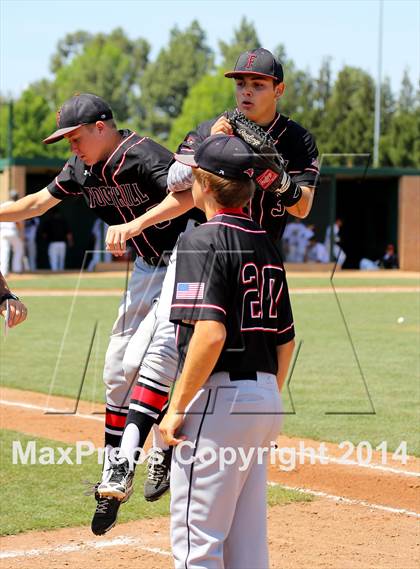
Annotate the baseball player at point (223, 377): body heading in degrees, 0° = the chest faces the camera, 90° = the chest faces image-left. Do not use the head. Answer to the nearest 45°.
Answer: approximately 135°

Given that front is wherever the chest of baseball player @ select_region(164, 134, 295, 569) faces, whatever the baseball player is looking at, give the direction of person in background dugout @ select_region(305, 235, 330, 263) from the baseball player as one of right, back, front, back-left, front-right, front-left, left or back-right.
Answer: front-right

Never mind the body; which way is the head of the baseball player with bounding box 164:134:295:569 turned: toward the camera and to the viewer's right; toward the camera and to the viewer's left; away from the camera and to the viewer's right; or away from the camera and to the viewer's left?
away from the camera and to the viewer's left

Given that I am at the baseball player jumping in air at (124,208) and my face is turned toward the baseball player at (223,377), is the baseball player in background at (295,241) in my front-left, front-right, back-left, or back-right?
back-left

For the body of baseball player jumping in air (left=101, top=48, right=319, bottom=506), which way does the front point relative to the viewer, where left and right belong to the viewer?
facing the viewer and to the left of the viewer

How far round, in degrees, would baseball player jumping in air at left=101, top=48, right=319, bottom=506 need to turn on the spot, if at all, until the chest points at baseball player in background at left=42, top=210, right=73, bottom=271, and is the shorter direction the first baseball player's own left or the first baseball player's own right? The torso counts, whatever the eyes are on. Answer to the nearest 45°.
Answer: approximately 135° to the first baseball player's own right
